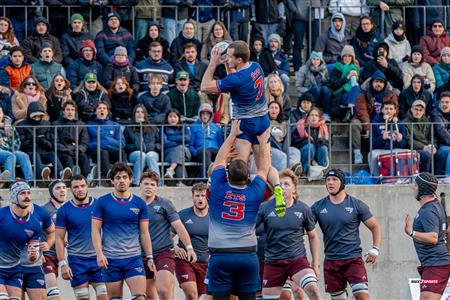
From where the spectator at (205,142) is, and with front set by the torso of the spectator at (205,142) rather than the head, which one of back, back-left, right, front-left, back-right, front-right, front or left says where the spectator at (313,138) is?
left

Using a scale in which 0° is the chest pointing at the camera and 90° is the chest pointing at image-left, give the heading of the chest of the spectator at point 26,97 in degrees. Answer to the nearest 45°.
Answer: approximately 0°

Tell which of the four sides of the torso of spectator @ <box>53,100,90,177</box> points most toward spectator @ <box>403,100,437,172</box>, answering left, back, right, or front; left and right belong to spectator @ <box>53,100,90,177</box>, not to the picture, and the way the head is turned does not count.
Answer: left

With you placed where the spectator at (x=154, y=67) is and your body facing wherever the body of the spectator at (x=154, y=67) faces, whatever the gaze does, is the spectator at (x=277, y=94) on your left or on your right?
on your left

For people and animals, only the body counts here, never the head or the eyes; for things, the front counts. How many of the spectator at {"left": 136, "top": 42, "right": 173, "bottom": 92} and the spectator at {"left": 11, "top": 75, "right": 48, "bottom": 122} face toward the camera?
2
